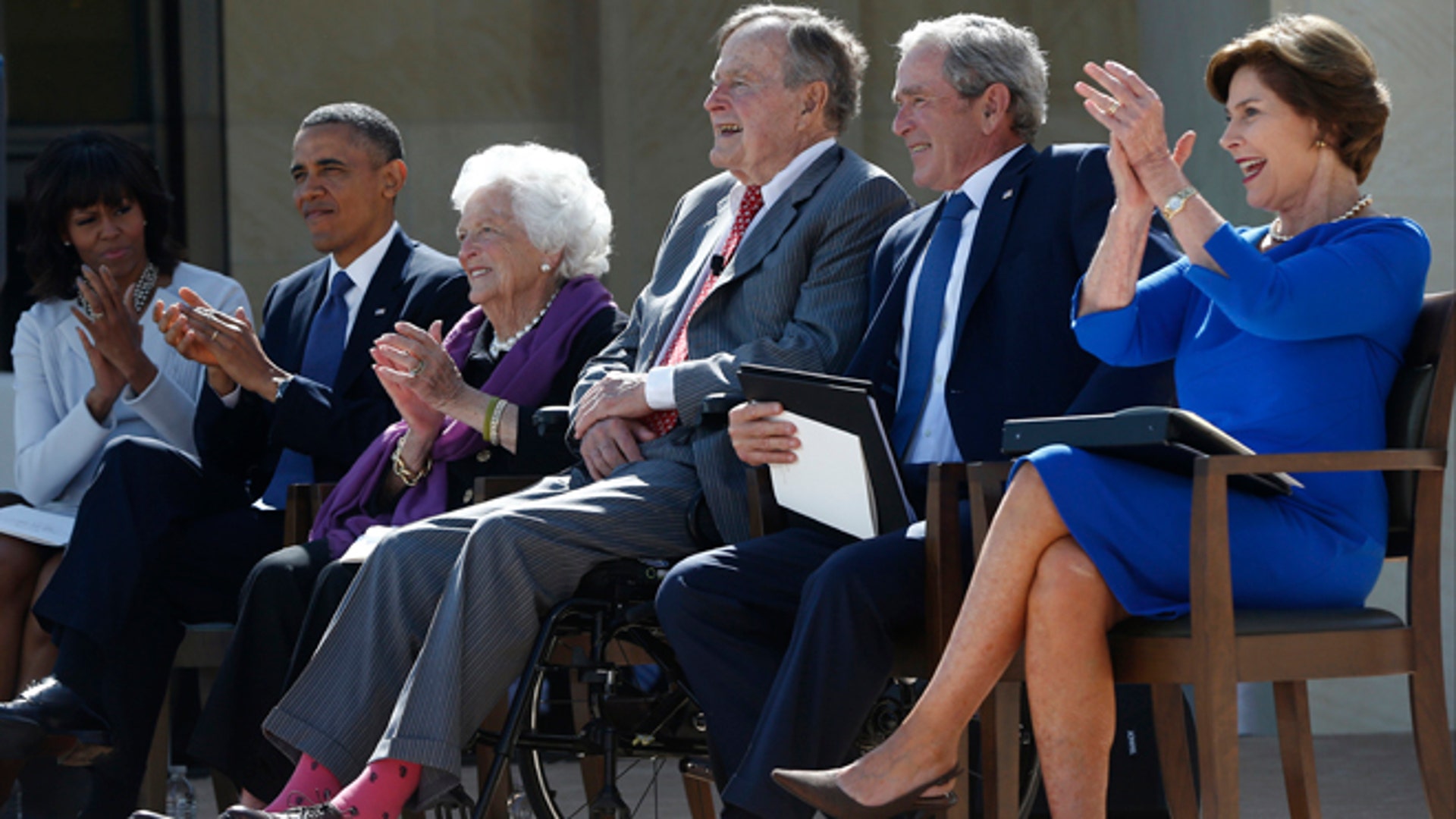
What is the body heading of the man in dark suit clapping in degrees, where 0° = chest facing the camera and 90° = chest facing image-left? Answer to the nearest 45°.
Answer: approximately 45°

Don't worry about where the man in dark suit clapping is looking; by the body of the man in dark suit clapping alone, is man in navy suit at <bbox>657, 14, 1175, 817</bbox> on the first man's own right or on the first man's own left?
on the first man's own left

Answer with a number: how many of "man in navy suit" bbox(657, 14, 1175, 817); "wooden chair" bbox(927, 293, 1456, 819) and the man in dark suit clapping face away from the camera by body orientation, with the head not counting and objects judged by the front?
0

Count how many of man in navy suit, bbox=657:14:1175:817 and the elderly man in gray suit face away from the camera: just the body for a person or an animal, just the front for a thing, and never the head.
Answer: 0

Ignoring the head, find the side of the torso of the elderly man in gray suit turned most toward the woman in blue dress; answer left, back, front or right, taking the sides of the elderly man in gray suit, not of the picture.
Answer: left

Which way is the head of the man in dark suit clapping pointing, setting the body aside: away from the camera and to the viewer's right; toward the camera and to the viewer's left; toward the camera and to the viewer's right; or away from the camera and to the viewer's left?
toward the camera and to the viewer's left

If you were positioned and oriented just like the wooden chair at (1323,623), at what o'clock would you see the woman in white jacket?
The woman in white jacket is roughly at 1 o'clock from the wooden chair.

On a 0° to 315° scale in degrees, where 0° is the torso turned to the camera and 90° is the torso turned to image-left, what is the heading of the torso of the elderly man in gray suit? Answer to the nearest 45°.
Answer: approximately 45°

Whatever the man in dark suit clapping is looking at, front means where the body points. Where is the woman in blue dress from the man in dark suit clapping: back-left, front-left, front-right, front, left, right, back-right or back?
left

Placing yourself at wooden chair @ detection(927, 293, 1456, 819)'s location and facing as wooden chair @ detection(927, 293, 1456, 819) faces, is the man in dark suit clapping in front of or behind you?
in front

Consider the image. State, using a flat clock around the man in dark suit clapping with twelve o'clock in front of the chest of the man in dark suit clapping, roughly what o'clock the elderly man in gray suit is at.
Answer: The elderly man in gray suit is roughly at 9 o'clock from the man in dark suit clapping.

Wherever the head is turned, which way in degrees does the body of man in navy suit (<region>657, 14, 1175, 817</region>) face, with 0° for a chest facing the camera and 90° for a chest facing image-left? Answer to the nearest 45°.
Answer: approximately 45°

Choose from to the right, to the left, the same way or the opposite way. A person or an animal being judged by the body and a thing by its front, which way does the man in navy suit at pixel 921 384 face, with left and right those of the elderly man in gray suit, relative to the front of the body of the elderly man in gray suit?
the same way

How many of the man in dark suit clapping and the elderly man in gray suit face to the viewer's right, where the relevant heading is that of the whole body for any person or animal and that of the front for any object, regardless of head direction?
0

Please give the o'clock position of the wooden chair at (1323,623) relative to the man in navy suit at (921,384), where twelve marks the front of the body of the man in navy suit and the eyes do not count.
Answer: The wooden chair is roughly at 9 o'clock from the man in navy suit.

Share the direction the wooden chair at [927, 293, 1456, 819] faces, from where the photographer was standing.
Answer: facing to the left of the viewer

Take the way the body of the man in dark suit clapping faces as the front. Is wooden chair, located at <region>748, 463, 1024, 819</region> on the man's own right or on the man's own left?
on the man's own left
